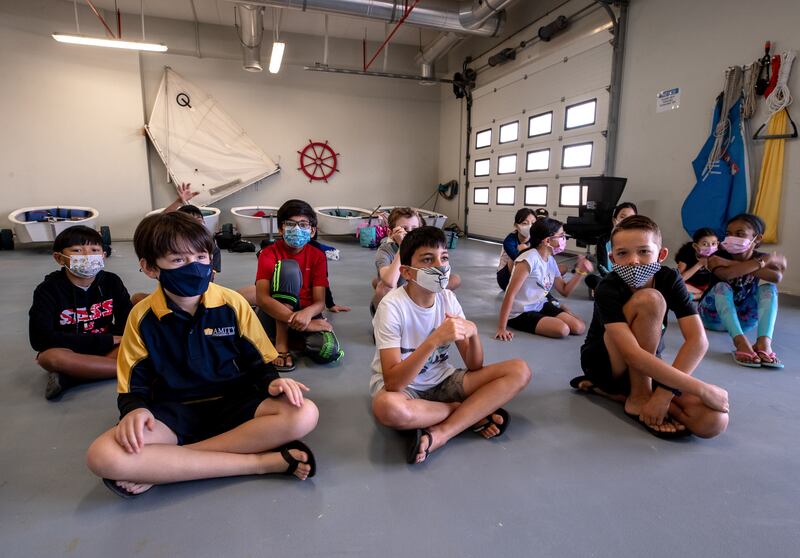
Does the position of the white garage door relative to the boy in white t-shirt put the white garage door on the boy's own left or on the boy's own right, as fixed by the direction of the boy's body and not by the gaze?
on the boy's own left

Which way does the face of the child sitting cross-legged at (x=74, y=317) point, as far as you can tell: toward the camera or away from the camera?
toward the camera

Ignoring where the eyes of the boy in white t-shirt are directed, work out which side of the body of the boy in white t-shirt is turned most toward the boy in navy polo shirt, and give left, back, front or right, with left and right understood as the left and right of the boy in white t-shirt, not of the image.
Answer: right

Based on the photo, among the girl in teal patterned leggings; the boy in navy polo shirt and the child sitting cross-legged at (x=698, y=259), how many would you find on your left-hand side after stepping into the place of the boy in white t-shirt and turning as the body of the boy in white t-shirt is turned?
2

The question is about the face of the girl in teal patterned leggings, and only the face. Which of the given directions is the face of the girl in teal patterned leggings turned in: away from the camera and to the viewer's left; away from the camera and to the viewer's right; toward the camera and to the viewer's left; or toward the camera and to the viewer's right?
toward the camera and to the viewer's left

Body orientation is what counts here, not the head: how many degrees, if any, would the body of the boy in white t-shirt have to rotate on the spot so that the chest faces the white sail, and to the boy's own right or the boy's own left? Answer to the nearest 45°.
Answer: approximately 180°
